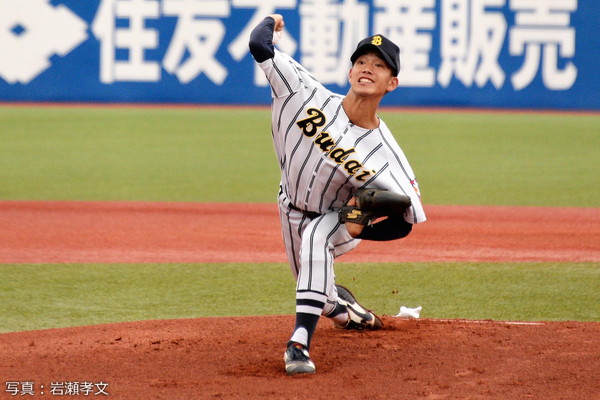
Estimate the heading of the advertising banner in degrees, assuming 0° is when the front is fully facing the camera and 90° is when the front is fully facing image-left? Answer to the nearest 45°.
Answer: approximately 0°
